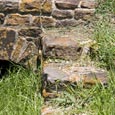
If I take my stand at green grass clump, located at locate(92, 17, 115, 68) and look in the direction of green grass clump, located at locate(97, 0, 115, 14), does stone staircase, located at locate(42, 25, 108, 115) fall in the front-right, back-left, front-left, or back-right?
back-left

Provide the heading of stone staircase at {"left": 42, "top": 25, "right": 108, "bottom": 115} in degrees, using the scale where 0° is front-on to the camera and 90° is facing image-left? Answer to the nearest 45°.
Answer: approximately 0°

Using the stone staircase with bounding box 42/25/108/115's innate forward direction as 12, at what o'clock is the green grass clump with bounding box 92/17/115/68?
The green grass clump is roughly at 8 o'clock from the stone staircase.
